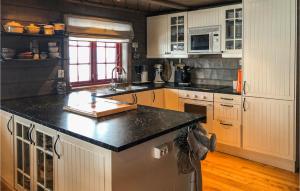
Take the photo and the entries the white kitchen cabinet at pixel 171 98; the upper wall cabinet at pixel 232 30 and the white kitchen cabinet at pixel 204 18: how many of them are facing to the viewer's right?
0

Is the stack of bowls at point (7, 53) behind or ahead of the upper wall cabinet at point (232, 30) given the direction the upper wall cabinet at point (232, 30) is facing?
ahead

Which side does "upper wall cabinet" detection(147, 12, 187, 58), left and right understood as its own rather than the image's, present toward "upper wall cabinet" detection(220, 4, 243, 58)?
left

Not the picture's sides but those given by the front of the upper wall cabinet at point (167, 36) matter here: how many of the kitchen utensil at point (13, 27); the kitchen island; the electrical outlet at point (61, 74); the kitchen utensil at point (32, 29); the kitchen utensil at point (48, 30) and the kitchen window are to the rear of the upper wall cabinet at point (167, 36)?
0

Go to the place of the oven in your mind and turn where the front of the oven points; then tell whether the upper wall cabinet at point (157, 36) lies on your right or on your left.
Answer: on your right

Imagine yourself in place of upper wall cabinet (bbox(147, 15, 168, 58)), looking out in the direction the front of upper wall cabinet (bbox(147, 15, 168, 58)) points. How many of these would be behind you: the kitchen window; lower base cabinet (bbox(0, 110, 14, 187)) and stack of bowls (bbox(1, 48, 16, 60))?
0

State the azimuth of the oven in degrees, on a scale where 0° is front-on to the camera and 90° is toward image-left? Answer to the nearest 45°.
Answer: approximately 45°

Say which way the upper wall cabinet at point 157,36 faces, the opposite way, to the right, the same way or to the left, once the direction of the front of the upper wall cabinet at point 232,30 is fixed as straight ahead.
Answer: the same way

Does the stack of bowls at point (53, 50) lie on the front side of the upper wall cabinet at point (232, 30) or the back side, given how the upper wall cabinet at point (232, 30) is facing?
on the front side

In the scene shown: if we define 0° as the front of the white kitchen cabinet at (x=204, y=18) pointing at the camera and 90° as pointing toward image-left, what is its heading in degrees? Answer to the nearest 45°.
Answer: approximately 45°

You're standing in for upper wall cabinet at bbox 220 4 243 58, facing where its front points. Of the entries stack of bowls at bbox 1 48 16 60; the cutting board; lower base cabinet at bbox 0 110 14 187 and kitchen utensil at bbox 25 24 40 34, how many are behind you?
0

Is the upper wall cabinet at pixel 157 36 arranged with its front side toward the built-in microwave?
no

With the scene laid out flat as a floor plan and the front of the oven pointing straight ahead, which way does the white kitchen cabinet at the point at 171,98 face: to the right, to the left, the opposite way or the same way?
the same way

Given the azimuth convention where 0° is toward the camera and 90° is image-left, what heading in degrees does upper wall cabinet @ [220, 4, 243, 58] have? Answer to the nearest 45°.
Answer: approximately 45°
